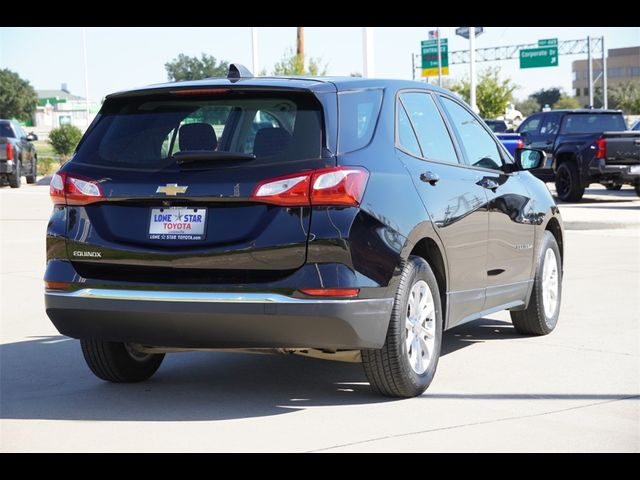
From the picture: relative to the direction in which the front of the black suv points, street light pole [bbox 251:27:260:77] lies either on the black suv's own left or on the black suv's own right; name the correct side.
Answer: on the black suv's own left

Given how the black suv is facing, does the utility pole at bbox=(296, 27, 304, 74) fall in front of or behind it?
in front

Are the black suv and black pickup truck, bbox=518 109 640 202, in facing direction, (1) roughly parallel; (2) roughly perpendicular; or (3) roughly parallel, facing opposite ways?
roughly perpendicular

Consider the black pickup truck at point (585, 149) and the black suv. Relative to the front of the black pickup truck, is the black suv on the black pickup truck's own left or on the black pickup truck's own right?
on the black pickup truck's own left

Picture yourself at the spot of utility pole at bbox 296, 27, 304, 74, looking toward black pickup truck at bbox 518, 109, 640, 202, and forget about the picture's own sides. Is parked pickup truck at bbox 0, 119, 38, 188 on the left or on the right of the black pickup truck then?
right

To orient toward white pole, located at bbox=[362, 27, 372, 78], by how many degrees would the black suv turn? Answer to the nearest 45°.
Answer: approximately 45° to its left

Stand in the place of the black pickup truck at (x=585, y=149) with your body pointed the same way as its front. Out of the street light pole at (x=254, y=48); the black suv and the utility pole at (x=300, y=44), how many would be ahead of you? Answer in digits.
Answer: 2

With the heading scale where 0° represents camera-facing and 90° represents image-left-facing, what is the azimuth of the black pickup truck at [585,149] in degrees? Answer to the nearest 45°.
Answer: approximately 135°

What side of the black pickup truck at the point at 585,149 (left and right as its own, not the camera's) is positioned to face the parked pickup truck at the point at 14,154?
front

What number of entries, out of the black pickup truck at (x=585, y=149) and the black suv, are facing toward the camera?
0

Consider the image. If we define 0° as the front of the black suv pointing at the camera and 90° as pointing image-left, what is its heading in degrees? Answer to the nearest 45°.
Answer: approximately 225°
